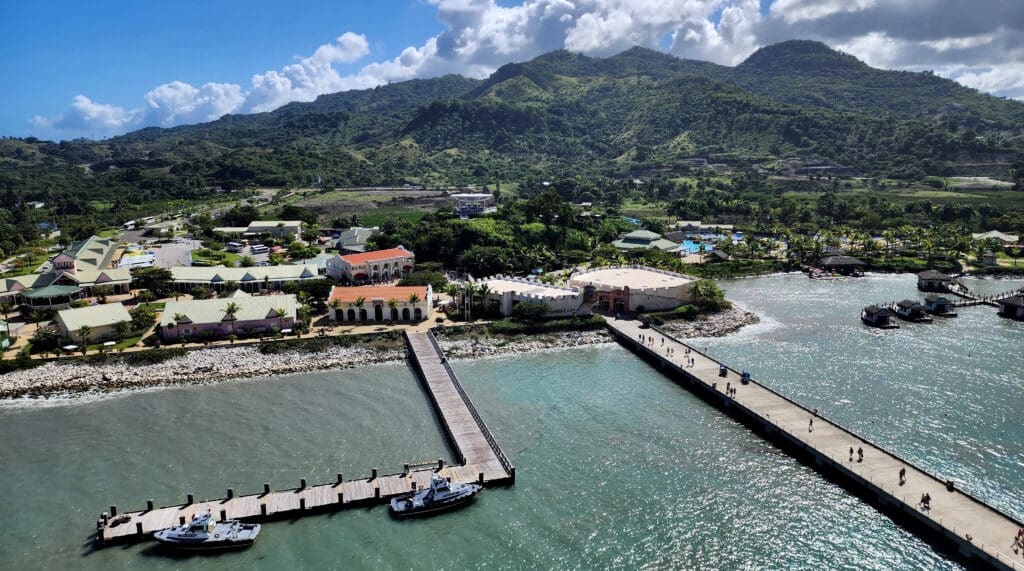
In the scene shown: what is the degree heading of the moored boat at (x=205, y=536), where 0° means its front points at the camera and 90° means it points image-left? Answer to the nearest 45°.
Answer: approximately 90°

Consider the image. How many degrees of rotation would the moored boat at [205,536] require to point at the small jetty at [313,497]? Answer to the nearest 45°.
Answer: approximately 180°

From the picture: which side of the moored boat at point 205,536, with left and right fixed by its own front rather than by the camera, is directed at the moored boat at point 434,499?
back

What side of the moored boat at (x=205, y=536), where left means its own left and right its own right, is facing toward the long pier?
back
